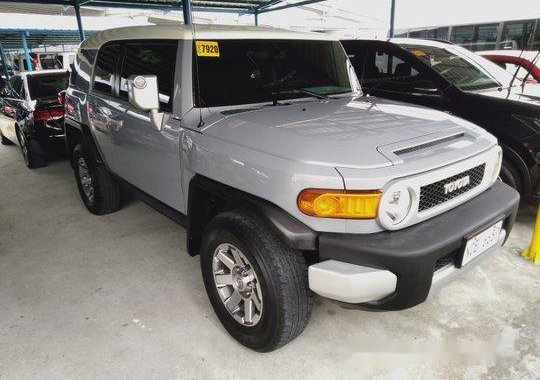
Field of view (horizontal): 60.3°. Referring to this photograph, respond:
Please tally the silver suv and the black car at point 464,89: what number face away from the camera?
0

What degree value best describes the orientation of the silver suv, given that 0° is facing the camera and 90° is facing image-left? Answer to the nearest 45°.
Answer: approximately 315°

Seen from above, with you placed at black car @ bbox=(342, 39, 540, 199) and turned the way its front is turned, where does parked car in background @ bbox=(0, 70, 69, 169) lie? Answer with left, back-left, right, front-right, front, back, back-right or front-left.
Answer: back-right

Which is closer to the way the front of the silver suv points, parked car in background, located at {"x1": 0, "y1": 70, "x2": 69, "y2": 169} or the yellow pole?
the yellow pole

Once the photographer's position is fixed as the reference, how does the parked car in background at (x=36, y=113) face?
facing away from the viewer and to the left of the viewer

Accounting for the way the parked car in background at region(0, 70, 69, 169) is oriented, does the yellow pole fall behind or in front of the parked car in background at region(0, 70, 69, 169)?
behind

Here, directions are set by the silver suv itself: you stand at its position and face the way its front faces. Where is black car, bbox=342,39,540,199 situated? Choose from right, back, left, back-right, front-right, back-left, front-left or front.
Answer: left
